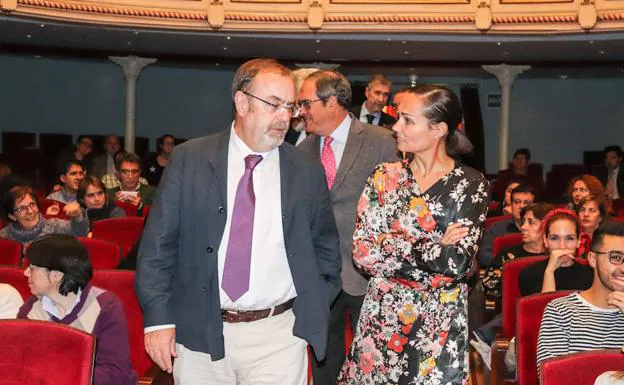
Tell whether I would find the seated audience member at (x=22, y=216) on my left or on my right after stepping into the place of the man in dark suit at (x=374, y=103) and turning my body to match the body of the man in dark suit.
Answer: on my right

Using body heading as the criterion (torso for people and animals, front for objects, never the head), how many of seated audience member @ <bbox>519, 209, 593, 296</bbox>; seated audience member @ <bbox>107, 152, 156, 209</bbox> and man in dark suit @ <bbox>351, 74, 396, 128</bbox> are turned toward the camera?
3

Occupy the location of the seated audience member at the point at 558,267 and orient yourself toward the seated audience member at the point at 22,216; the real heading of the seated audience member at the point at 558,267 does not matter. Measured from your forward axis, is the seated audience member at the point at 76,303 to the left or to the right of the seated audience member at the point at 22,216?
left

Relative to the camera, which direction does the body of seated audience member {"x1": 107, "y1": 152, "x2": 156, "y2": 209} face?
toward the camera

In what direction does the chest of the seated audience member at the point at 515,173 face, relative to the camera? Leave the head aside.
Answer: toward the camera

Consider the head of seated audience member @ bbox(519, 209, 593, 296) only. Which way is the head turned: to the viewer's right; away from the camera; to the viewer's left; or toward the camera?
toward the camera

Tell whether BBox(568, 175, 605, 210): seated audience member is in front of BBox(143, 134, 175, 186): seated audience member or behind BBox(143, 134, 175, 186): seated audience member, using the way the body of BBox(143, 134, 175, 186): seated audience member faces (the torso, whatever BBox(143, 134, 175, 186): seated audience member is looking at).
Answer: in front

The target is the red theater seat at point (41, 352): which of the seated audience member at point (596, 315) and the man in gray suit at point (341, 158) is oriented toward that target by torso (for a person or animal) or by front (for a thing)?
the man in gray suit

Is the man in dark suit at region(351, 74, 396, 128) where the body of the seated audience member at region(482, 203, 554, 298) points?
no

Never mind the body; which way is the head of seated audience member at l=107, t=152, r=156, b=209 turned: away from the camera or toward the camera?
toward the camera

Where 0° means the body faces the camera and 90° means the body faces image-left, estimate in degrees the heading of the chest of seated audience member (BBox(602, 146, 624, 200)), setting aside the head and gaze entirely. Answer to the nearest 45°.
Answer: approximately 45°

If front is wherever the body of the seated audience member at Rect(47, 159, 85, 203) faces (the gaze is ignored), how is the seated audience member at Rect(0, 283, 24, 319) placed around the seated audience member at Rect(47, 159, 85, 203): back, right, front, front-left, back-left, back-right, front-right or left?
front-right

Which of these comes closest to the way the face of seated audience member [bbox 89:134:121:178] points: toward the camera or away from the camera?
toward the camera

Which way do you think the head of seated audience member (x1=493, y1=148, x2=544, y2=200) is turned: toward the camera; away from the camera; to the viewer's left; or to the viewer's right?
toward the camera

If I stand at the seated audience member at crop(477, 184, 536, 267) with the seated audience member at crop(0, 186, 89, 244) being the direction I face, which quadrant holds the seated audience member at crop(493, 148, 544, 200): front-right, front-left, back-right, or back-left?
back-right

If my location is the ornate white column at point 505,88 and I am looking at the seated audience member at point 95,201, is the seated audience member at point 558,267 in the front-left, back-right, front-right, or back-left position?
front-left

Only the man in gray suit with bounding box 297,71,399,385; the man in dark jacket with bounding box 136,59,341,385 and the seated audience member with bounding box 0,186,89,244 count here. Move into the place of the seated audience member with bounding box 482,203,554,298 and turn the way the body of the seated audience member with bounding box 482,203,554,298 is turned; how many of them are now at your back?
0

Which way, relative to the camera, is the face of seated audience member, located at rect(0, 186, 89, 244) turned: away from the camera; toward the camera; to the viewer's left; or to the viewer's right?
toward the camera
